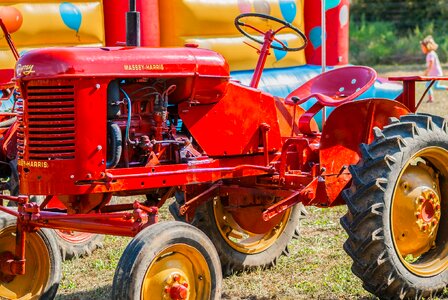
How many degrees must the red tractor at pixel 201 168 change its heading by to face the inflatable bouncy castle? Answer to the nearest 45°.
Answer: approximately 135° to its right

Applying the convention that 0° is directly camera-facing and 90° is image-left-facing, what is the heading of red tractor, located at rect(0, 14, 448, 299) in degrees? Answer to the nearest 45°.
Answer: approximately 45°

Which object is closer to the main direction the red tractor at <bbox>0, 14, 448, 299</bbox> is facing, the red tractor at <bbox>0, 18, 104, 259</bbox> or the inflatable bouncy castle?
the red tractor
